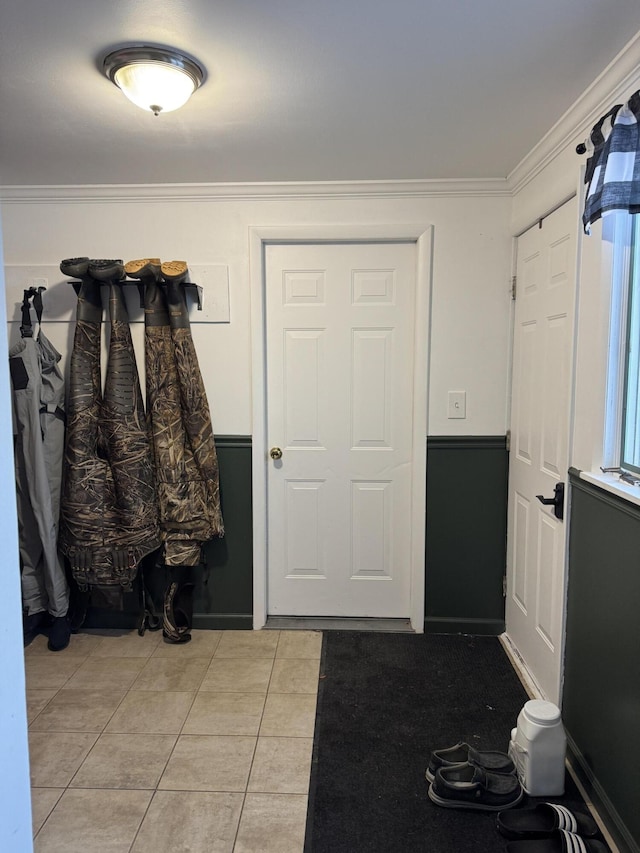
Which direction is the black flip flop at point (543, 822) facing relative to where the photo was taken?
to the viewer's right

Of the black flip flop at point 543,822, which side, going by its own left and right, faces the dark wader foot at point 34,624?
back

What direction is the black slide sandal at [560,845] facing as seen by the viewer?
to the viewer's right

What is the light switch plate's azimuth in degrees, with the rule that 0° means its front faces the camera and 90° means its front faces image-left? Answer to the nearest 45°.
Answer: approximately 0°

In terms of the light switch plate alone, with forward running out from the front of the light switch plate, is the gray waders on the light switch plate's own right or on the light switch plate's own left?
on the light switch plate's own right

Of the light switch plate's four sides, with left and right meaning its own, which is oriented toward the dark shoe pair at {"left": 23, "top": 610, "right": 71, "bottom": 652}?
right
